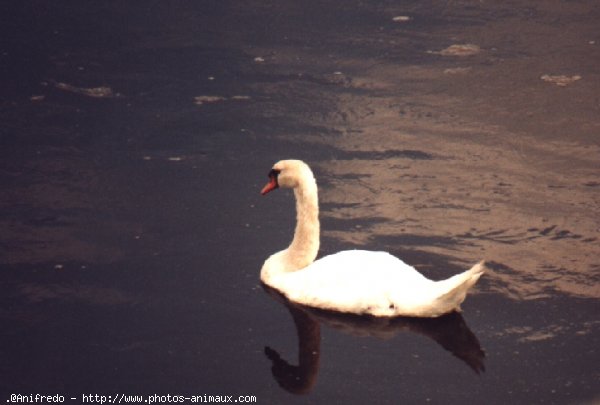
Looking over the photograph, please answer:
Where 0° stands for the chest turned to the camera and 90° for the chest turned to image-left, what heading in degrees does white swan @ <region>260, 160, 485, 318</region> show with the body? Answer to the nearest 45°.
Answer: approximately 90°
